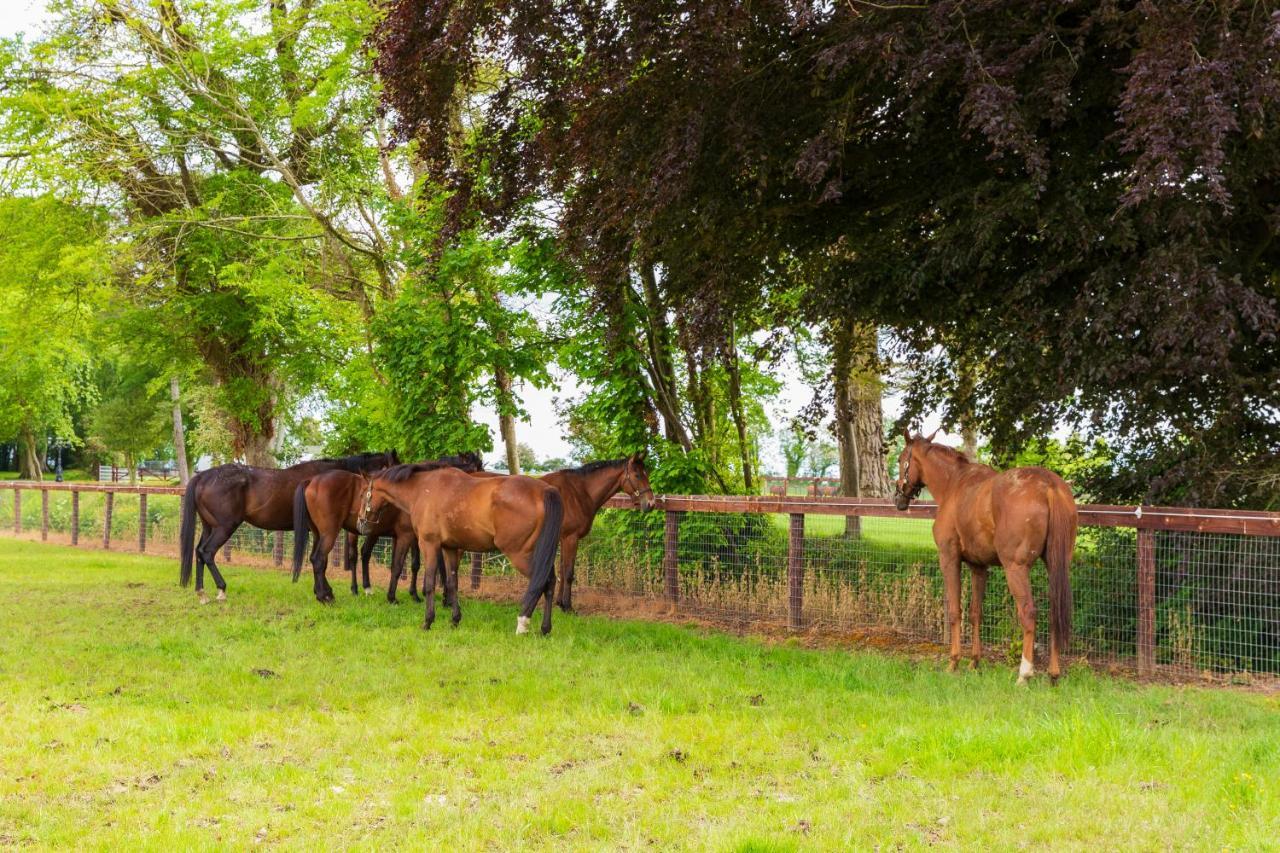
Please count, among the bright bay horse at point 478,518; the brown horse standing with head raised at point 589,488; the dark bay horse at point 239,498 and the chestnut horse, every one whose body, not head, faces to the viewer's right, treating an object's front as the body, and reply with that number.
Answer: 2

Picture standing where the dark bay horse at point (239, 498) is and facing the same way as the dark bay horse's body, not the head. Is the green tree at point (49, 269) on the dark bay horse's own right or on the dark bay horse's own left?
on the dark bay horse's own left

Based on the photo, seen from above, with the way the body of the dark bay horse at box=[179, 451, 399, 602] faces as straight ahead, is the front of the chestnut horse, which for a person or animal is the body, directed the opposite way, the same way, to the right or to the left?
to the left

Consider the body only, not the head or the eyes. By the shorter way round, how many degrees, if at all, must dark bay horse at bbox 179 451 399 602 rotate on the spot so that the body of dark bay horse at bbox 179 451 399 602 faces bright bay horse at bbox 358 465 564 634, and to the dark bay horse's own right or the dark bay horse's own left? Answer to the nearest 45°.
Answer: approximately 45° to the dark bay horse's own right

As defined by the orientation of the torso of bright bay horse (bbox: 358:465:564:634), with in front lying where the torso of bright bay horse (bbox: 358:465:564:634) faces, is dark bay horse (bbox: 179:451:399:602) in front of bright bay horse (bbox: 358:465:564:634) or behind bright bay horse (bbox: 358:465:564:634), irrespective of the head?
in front

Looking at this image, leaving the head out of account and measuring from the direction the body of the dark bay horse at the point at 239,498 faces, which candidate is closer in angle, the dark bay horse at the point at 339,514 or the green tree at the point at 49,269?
the dark bay horse

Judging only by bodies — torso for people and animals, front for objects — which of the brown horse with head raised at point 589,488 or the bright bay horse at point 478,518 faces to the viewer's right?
the brown horse with head raised

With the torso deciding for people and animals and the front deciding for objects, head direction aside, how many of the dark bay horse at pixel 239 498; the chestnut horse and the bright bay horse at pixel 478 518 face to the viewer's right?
1

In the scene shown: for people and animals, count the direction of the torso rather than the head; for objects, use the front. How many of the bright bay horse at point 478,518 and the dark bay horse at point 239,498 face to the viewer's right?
1

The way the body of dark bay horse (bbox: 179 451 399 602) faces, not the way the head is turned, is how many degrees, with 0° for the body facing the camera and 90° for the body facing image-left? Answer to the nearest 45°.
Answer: approximately 270°

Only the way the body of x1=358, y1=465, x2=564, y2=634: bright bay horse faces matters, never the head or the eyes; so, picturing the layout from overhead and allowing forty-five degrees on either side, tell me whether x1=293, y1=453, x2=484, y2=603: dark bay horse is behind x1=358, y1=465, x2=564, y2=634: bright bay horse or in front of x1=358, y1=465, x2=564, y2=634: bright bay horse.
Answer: in front

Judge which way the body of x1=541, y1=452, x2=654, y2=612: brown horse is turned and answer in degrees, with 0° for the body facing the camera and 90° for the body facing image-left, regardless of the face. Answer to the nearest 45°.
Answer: approximately 270°

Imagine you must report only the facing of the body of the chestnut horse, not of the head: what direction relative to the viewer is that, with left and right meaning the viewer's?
facing away from the viewer and to the left of the viewer

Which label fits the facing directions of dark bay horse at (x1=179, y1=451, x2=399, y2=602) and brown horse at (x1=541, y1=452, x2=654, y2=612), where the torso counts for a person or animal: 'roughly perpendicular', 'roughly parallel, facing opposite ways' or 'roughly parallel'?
roughly parallel

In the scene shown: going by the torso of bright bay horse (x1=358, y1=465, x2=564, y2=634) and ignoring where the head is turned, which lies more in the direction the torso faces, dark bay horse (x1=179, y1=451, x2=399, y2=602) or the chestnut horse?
the dark bay horse
